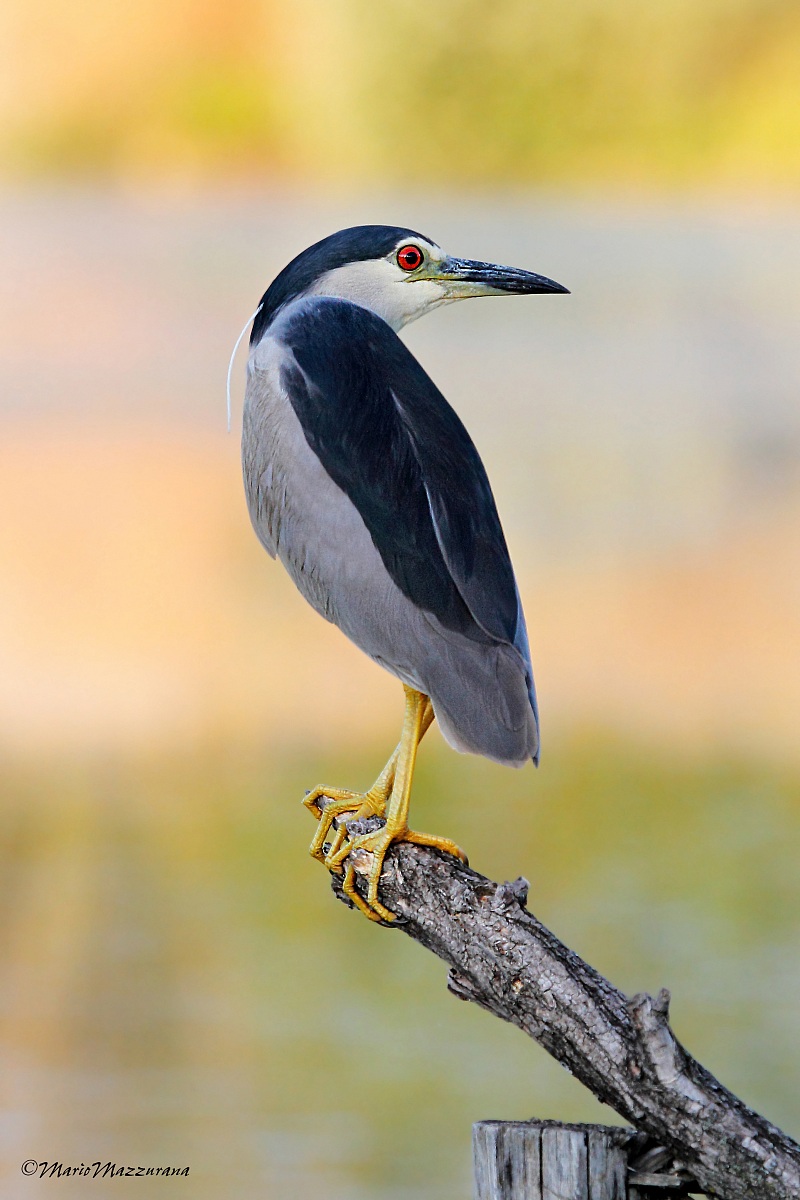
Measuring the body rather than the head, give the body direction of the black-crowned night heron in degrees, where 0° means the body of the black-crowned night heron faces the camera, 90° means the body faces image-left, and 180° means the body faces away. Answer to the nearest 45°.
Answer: approximately 90°
